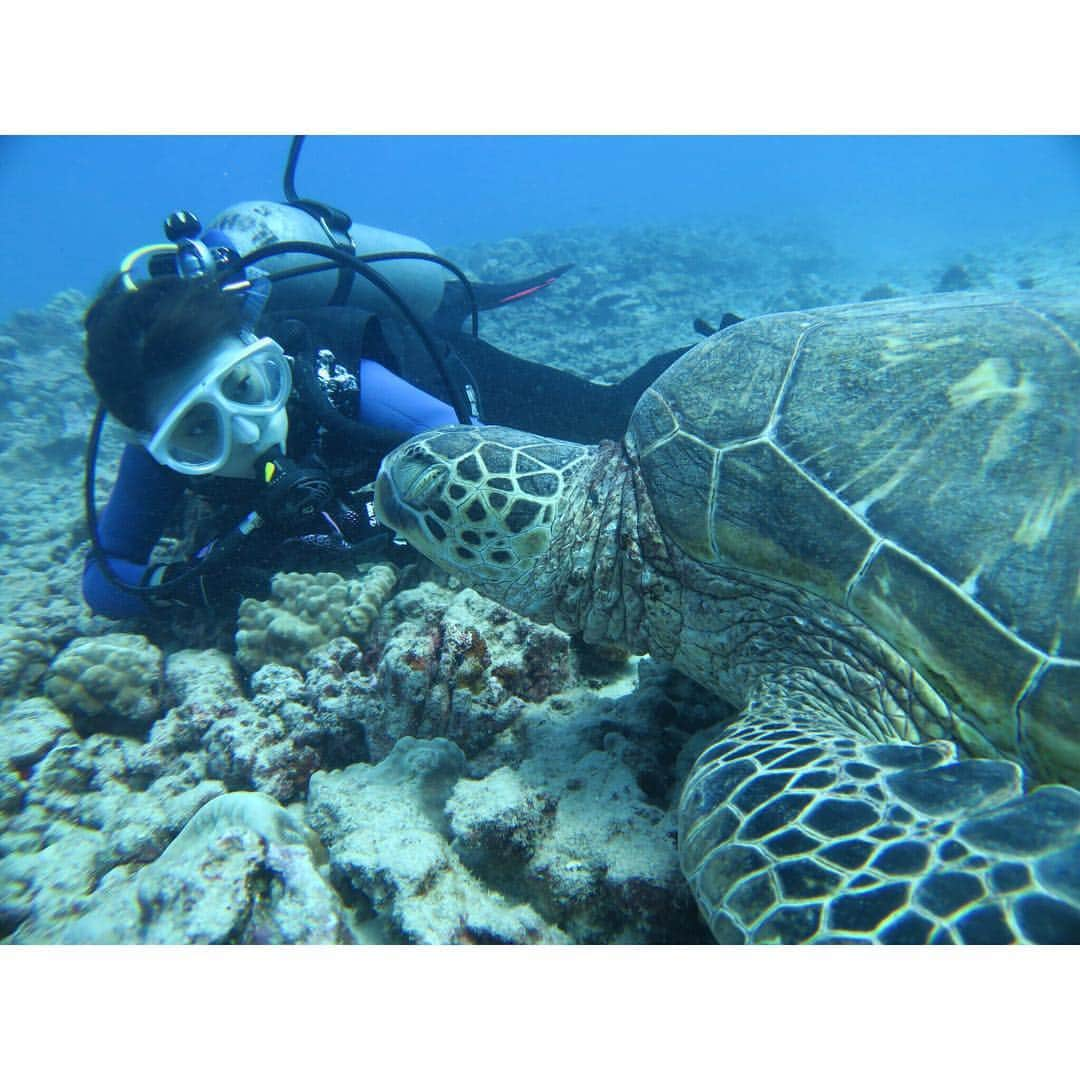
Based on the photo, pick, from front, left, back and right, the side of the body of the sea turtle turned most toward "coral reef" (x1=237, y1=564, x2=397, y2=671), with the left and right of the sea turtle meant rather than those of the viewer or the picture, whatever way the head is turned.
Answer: front

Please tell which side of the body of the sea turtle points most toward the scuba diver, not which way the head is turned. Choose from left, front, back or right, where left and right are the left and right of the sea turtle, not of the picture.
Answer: front

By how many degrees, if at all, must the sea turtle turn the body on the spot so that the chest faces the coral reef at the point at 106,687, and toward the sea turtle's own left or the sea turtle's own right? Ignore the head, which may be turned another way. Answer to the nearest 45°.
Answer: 0° — it already faces it

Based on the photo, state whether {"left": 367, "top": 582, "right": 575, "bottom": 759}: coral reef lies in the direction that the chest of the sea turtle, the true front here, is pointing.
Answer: yes

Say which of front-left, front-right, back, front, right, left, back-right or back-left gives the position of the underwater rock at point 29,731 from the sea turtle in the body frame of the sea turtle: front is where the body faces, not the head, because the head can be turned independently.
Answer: front

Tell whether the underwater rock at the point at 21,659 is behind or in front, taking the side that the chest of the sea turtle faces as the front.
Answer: in front

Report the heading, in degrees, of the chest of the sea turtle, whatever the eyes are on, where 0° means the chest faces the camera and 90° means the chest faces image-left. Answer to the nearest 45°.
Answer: approximately 90°

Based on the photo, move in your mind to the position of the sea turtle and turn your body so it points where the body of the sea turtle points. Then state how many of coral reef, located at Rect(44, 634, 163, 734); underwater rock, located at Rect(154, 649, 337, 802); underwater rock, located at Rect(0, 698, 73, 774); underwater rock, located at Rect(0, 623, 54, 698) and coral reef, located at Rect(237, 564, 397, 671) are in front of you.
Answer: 5

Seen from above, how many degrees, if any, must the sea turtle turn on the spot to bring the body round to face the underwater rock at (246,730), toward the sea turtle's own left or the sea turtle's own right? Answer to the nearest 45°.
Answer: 0° — it already faces it

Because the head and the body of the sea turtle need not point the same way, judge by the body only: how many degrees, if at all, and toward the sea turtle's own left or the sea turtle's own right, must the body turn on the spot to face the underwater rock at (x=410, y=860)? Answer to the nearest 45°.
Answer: approximately 45° to the sea turtle's own left
